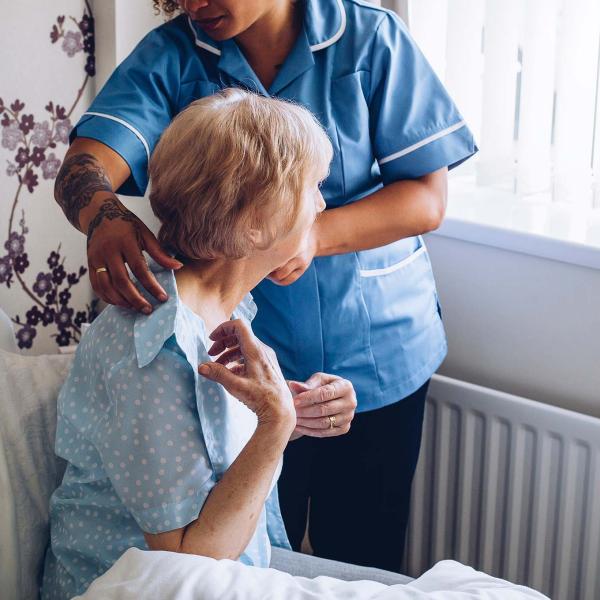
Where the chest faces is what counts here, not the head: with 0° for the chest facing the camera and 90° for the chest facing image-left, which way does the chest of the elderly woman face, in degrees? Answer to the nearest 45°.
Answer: approximately 270°

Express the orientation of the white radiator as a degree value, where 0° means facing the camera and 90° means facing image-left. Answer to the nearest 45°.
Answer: approximately 45°

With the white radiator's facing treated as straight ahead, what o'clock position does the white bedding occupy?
The white bedding is roughly at 11 o'clock from the white radiator.

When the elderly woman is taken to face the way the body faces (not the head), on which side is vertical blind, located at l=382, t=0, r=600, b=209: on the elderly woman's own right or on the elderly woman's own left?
on the elderly woman's own left

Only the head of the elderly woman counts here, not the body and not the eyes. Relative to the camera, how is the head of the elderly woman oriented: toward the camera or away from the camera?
away from the camera

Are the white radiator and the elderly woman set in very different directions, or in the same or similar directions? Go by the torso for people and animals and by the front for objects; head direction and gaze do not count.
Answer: very different directions

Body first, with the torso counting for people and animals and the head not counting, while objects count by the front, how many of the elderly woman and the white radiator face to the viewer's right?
1
